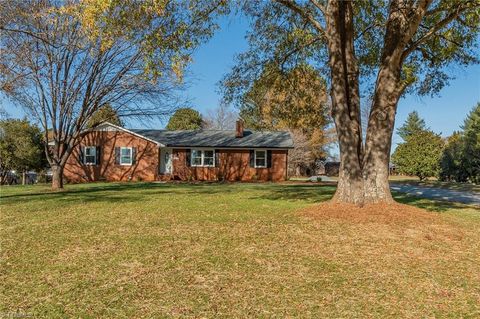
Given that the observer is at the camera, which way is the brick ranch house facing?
facing the viewer

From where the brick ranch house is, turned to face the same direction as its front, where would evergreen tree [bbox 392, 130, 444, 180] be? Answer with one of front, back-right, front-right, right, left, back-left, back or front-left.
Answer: left

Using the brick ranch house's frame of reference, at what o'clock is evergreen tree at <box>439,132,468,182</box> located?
The evergreen tree is roughly at 9 o'clock from the brick ranch house.

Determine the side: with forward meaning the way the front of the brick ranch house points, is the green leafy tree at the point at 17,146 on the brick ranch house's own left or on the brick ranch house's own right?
on the brick ranch house's own right

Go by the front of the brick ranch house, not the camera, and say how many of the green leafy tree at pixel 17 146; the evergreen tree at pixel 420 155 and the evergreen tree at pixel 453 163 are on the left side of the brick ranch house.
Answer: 2
